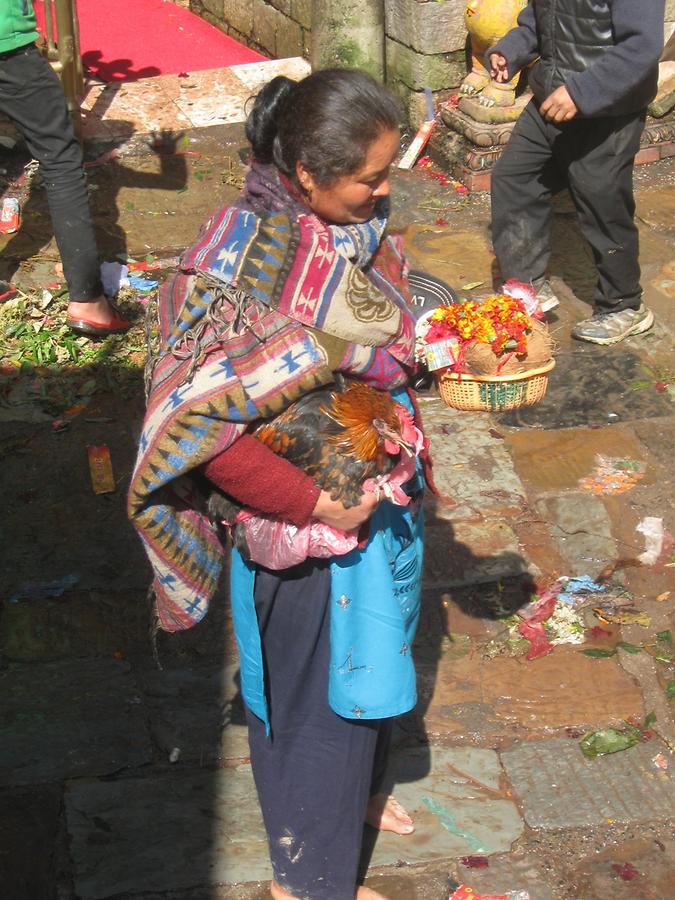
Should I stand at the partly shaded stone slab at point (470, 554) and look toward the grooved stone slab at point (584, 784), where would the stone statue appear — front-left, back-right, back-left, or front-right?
back-left

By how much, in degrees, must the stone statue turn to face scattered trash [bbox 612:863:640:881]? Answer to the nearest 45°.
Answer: approximately 45° to its left

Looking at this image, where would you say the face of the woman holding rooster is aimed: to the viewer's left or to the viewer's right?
to the viewer's right

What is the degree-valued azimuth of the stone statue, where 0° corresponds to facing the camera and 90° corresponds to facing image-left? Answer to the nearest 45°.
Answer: approximately 45°

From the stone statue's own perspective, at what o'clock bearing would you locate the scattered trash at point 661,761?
The scattered trash is roughly at 10 o'clock from the stone statue.

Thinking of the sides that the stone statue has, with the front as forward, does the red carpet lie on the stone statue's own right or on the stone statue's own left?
on the stone statue's own right

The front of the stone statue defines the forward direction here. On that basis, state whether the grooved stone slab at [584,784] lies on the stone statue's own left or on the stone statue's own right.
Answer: on the stone statue's own left

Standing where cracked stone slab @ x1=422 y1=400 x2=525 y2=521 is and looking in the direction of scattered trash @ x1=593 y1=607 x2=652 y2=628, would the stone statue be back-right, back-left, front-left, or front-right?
back-left

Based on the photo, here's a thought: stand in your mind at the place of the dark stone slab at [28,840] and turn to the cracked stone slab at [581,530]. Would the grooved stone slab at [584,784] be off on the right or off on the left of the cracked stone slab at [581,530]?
right
